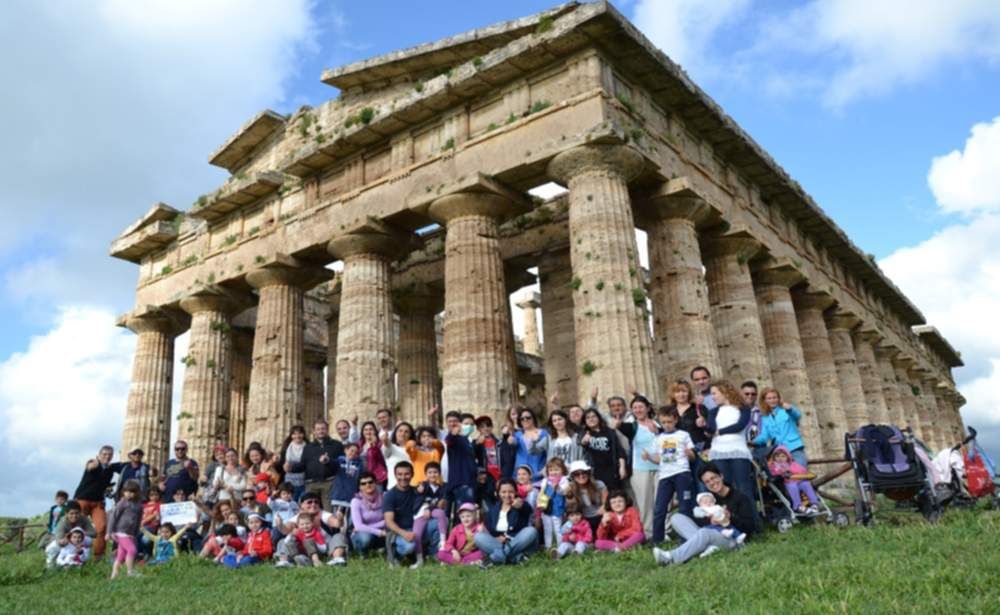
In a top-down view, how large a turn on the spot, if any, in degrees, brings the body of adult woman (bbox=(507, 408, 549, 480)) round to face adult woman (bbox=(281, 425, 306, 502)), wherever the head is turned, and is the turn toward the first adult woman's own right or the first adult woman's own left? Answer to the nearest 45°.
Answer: approximately 135° to the first adult woman's own right

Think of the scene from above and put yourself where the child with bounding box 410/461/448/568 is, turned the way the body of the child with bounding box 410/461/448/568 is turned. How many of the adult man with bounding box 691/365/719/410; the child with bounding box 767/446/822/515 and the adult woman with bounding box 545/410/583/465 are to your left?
3

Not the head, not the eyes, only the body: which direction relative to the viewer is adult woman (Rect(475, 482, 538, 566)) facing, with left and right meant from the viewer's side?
facing the viewer

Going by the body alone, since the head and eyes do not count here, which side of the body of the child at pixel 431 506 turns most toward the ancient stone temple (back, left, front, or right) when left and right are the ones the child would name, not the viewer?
back

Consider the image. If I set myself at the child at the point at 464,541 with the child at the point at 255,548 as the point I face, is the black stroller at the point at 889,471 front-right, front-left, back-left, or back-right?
back-right

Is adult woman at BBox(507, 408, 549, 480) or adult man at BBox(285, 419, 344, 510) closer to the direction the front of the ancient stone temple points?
the adult man

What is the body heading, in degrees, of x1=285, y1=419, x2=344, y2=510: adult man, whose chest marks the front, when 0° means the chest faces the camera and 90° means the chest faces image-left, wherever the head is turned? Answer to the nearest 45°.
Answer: approximately 0°

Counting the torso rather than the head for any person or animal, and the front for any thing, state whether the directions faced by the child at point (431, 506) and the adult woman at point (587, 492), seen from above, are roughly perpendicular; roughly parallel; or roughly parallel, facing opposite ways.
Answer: roughly parallel

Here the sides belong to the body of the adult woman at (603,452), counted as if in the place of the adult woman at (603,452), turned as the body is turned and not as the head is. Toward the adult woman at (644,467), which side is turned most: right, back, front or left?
left

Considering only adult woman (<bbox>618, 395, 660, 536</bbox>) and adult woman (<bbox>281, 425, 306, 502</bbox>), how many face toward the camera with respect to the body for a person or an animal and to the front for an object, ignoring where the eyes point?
2

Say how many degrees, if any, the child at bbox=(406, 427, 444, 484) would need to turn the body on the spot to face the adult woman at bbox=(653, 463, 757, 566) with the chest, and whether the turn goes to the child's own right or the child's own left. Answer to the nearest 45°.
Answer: approximately 45° to the child's own left

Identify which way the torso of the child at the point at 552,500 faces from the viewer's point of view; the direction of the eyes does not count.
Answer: toward the camera

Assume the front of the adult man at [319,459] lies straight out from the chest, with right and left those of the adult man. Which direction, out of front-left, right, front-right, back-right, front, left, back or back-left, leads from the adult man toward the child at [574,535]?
front-left

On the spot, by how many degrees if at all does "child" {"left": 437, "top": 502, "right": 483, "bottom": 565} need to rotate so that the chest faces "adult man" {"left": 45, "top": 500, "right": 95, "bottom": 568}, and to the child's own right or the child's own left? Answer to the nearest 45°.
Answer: approximately 135° to the child's own right
